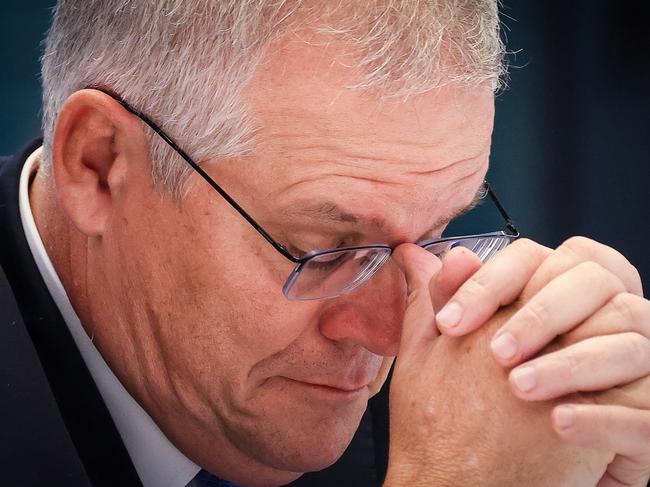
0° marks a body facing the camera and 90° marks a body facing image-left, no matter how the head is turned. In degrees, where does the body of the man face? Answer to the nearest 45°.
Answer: approximately 315°
